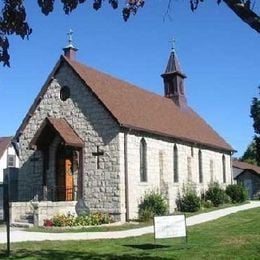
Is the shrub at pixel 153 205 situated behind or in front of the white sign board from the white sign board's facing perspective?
behind

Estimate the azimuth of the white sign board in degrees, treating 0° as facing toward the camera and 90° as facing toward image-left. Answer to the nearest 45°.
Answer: approximately 0°

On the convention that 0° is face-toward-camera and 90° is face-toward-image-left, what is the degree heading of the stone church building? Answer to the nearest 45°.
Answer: approximately 45°

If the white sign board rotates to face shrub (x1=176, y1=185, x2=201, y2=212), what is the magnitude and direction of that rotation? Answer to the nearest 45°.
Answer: approximately 180°

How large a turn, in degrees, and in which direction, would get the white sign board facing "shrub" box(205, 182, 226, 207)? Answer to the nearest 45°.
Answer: approximately 180°

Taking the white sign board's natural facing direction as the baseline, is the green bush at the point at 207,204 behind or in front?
behind

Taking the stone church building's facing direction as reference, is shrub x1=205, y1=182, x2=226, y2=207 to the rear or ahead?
to the rear

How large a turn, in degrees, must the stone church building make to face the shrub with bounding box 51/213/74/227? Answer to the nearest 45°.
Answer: approximately 45° to its left

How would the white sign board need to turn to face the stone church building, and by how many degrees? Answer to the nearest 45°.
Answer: approximately 180°
